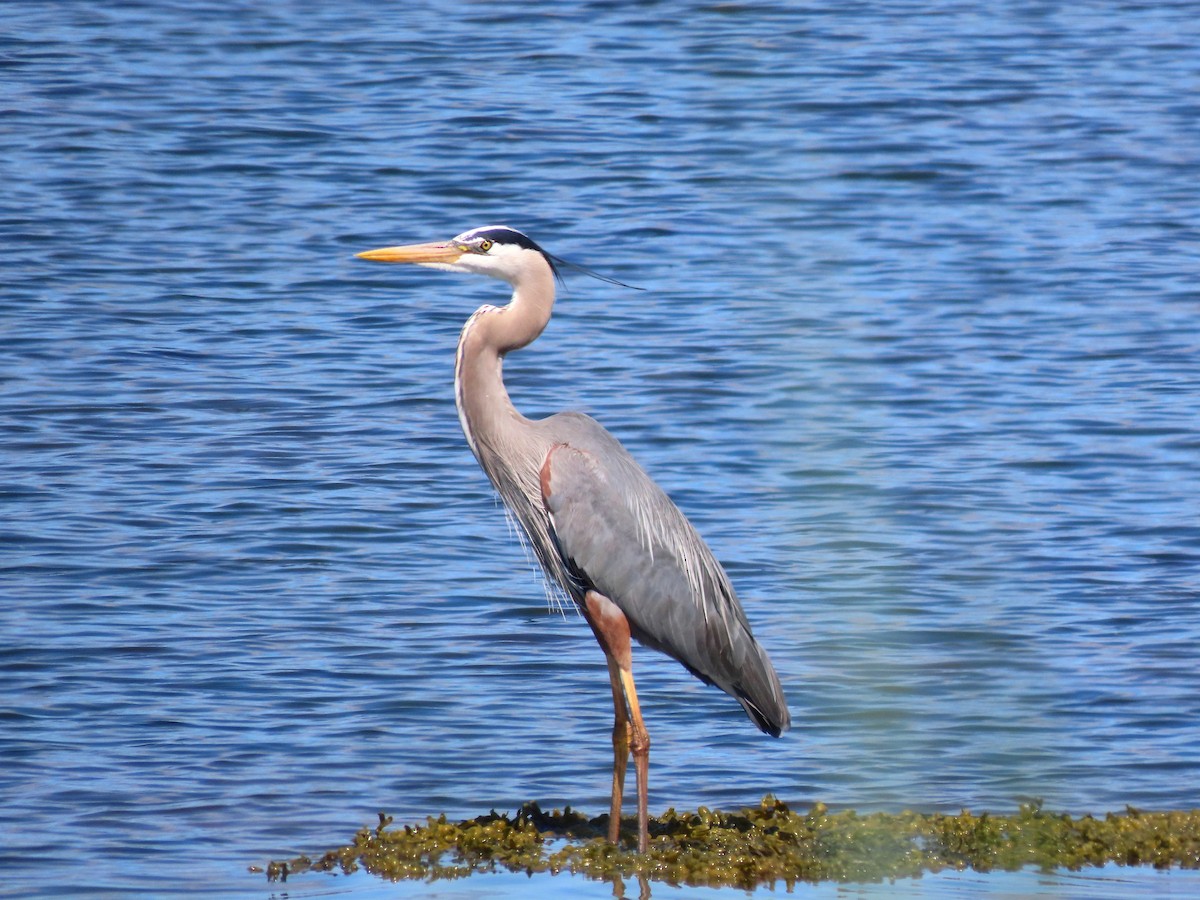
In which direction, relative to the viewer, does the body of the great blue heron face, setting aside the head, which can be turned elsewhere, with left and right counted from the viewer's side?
facing to the left of the viewer
